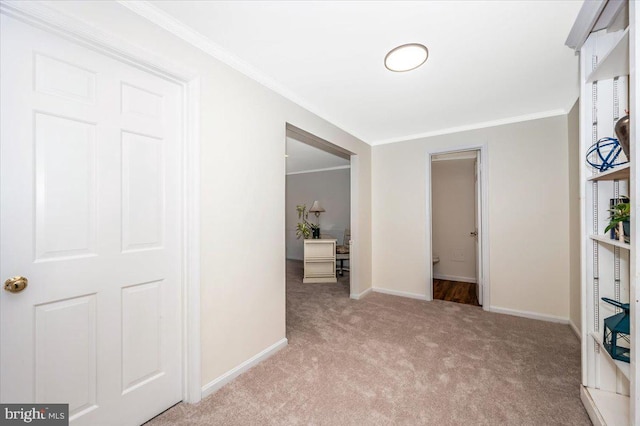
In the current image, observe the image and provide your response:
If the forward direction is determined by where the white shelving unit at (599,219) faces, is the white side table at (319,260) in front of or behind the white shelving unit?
in front

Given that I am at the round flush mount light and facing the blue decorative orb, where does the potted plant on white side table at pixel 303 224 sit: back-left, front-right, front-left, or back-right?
back-left

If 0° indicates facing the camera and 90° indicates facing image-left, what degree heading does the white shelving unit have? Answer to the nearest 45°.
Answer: approximately 90°
